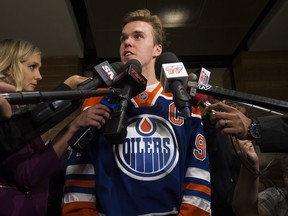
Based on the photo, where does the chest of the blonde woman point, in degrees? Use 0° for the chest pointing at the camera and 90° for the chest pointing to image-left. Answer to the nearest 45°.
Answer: approximately 270°

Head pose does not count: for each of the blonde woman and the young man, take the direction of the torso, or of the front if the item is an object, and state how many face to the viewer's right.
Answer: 1

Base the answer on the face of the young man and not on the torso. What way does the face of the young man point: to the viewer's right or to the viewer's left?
to the viewer's left

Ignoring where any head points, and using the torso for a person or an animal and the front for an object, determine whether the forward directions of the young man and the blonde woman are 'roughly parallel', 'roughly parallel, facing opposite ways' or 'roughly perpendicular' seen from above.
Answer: roughly perpendicular

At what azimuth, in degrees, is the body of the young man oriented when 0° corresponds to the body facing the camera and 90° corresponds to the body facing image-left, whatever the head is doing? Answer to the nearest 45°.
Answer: approximately 0°
